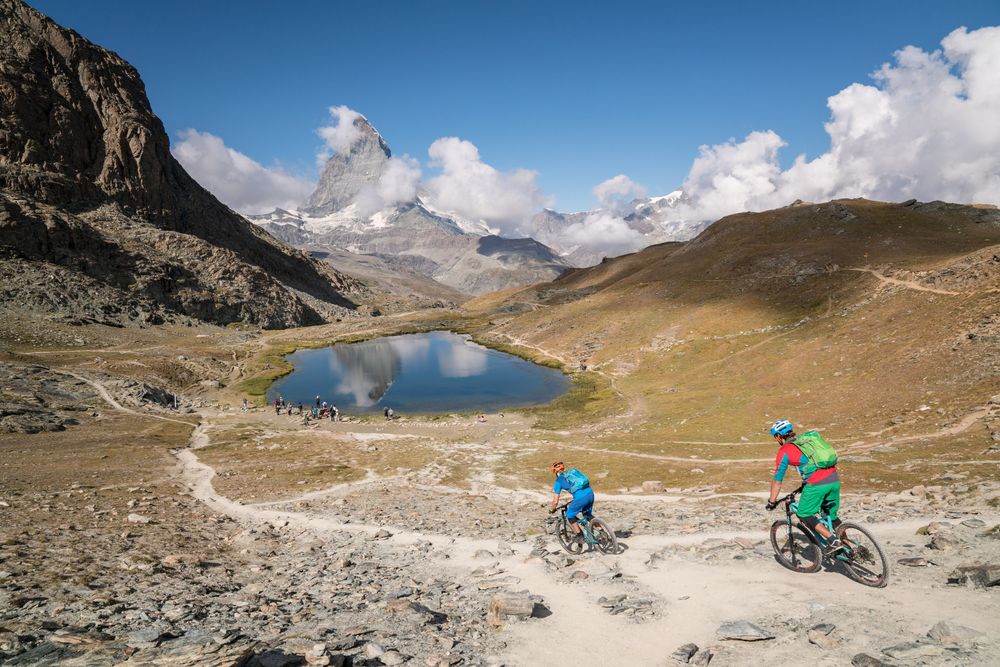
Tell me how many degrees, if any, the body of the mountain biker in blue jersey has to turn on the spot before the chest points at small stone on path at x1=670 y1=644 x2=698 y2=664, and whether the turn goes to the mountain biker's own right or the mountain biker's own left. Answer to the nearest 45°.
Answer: approximately 135° to the mountain biker's own left

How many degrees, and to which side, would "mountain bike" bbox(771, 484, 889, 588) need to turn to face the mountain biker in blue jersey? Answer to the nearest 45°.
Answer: approximately 45° to its left

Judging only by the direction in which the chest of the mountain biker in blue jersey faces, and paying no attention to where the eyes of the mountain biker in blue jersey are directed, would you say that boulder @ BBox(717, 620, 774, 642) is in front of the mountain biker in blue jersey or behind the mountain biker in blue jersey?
behind

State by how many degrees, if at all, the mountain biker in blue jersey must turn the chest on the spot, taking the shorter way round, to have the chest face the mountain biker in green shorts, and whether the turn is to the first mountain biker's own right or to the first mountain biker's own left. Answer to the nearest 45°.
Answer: approximately 180°

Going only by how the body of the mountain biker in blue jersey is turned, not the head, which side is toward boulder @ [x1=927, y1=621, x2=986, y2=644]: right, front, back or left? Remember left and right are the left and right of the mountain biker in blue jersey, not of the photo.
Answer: back

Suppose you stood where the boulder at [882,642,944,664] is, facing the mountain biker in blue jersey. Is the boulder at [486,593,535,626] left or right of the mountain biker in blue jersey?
left

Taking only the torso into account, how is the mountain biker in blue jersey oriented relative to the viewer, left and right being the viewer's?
facing away from the viewer and to the left of the viewer

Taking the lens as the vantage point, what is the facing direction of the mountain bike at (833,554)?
facing away from the viewer and to the left of the viewer
